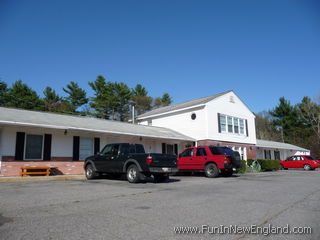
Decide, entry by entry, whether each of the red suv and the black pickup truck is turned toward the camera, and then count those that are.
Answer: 0

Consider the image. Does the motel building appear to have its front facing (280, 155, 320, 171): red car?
no

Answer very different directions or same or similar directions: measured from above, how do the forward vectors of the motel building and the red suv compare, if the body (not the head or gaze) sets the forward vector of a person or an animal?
very different directions

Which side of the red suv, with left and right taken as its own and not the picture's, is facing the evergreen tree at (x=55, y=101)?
front

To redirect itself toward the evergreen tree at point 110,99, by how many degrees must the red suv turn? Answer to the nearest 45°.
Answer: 0° — it already faces it

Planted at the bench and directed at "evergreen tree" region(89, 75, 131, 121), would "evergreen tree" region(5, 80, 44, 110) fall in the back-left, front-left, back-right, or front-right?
front-left

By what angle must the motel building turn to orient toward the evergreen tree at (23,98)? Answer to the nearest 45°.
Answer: approximately 180°

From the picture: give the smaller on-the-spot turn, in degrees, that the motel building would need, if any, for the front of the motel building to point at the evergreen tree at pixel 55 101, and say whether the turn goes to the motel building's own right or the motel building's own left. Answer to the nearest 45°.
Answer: approximately 180°

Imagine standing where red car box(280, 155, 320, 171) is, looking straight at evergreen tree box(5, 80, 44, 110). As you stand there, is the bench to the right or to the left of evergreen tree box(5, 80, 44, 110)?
left

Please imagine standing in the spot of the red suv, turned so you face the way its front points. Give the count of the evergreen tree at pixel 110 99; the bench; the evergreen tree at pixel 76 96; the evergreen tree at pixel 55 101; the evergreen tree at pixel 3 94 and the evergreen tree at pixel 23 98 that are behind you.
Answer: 0

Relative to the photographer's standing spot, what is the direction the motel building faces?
facing the viewer and to the right of the viewer

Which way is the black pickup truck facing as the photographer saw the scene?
facing away from the viewer and to the left of the viewer

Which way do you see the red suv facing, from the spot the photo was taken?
facing away from the viewer and to the left of the viewer

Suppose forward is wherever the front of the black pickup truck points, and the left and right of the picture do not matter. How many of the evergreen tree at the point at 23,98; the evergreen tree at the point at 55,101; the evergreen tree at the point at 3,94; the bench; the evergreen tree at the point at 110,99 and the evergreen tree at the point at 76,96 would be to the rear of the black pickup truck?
0

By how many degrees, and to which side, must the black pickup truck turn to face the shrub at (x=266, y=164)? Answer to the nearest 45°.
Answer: approximately 90° to its right

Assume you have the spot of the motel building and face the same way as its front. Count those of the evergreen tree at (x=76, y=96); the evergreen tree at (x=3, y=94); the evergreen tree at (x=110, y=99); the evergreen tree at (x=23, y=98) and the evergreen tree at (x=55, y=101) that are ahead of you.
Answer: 0

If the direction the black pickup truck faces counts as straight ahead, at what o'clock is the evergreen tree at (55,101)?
The evergreen tree is roughly at 1 o'clock from the black pickup truck.

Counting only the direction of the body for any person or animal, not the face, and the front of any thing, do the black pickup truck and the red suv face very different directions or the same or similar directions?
same or similar directions
